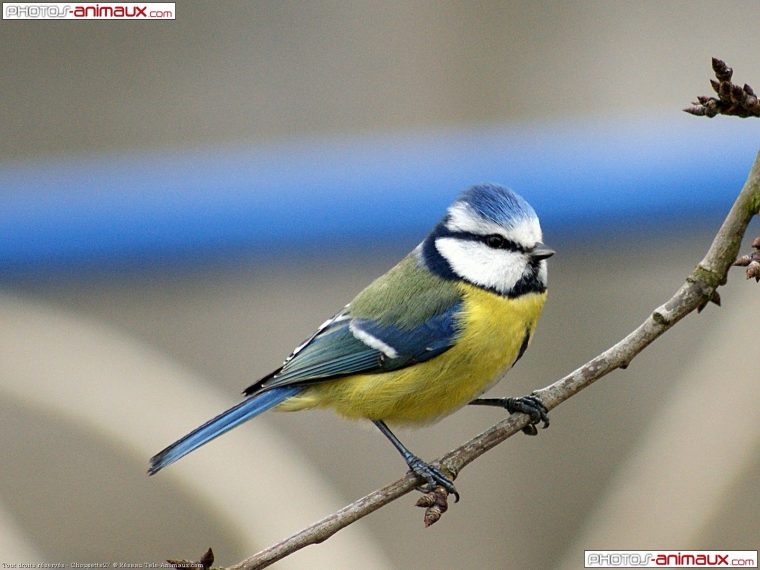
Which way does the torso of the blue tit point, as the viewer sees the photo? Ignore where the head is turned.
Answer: to the viewer's right

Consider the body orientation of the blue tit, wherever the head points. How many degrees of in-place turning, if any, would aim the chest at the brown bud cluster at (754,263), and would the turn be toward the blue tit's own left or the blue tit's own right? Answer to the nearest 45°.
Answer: approximately 45° to the blue tit's own right

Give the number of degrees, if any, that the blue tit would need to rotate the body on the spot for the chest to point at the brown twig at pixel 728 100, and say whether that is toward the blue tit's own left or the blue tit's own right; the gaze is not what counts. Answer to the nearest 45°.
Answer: approximately 45° to the blue tit's own right
